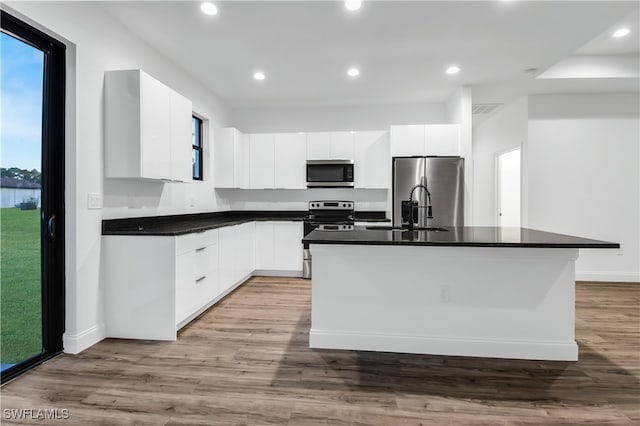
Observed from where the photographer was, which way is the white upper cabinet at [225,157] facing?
facing to the right of the viewer

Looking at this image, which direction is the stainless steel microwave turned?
toward the camera

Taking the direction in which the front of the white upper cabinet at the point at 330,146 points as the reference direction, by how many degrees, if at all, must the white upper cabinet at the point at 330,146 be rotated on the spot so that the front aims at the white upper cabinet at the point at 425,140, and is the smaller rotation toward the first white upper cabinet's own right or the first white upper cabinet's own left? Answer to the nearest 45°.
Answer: approximately 90° to the first white upper cabinet's own left

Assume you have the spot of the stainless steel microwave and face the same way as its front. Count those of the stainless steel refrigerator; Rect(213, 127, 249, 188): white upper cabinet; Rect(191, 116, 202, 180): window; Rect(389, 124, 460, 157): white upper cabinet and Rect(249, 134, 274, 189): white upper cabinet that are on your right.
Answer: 3

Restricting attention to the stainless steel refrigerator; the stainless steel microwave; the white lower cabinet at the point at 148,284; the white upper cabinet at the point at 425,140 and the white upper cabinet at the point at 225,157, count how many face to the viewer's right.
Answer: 2

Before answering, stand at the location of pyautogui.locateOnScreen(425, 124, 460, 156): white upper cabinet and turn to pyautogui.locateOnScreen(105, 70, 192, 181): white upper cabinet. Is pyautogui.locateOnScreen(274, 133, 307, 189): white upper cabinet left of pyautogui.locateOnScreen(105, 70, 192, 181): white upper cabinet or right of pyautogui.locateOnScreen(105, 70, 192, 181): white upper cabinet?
right

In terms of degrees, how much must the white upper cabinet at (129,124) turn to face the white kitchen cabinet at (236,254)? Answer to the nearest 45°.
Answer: approximately 45° to its left

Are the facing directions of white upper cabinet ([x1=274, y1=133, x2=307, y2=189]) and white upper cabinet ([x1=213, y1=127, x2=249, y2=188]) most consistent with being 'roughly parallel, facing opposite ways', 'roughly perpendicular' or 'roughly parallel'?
roughly perpendicular

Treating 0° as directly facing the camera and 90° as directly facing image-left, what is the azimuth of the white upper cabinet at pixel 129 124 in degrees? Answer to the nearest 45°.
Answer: approximately 270°

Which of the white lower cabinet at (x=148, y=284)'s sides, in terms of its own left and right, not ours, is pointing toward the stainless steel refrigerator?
front

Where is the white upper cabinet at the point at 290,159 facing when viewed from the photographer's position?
facing the viewer

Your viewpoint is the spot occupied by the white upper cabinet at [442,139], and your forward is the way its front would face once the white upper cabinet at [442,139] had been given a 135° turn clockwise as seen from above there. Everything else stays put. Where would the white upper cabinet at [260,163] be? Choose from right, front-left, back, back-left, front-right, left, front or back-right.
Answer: front-left

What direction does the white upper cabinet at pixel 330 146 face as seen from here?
toward the camera
